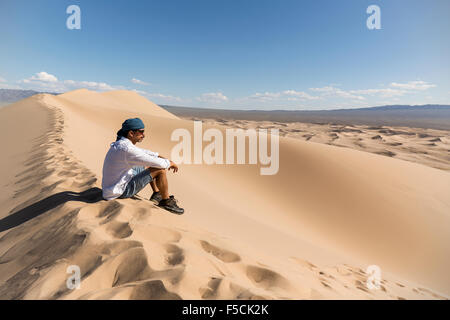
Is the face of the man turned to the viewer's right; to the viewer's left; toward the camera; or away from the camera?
to the viewer's right

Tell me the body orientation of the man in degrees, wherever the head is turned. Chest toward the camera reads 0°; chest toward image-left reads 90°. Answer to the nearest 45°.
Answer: approximately 270°
